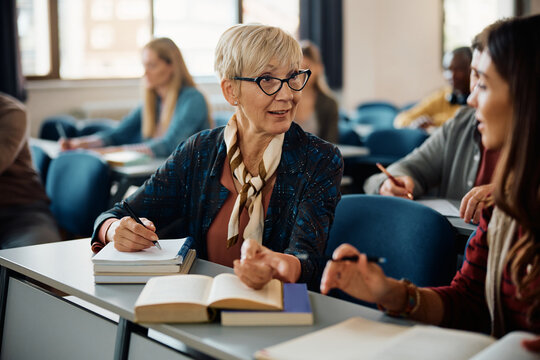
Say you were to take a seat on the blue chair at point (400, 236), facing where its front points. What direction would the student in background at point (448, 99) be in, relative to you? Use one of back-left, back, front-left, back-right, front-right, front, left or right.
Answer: back-right

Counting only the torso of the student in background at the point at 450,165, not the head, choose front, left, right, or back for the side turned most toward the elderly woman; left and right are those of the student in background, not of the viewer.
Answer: front

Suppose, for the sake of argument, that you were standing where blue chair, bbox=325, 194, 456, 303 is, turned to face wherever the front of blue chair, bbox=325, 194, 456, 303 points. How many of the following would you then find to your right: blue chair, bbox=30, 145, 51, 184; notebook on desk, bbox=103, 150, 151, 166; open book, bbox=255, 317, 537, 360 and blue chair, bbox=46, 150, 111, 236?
3

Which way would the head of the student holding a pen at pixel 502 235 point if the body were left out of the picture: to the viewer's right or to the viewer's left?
to the viewer's left

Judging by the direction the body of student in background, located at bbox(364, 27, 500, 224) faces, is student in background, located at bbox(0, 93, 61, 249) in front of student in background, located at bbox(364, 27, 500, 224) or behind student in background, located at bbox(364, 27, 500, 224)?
in front

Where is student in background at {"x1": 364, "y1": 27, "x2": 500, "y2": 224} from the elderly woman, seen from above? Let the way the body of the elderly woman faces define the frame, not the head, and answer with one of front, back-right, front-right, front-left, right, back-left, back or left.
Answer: back-left

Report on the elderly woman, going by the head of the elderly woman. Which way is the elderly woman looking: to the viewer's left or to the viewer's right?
to the viewer's right

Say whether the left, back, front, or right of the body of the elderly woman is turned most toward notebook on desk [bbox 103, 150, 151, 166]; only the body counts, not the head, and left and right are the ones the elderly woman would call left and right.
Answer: back
